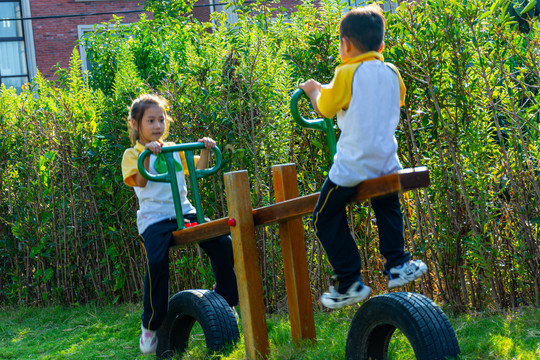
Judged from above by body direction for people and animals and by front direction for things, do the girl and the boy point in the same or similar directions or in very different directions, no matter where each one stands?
very different directions

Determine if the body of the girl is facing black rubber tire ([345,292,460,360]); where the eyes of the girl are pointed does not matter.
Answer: yes

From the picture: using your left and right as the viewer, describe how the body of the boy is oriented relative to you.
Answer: facing away from the viewer and to the left of the viewer

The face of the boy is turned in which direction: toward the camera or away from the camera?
away from the camera

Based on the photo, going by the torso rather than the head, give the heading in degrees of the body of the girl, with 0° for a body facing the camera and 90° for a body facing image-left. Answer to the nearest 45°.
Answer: approximately 315°
